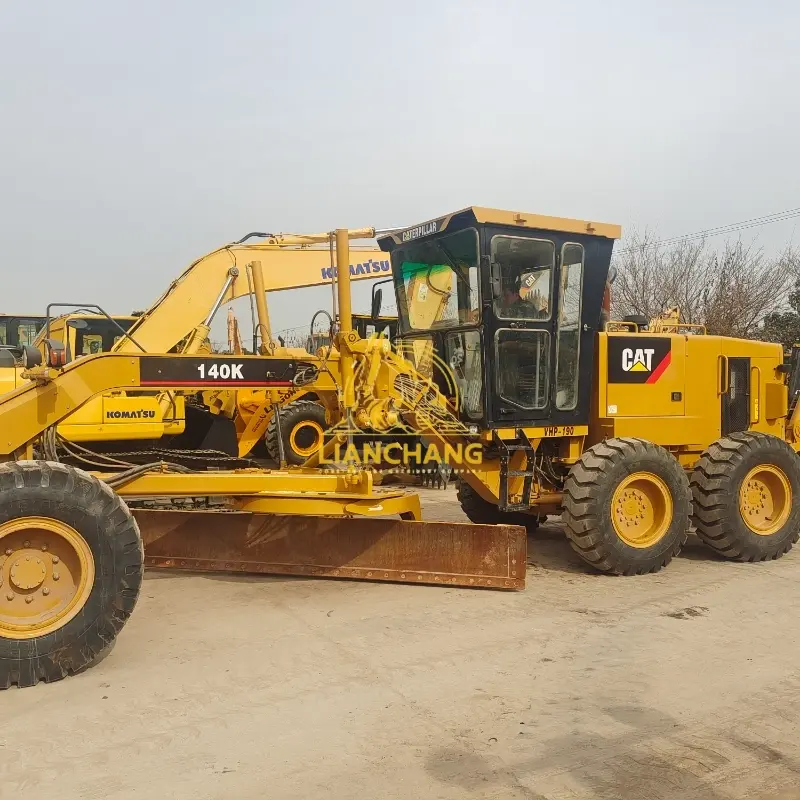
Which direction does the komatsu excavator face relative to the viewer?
to the viewer's right

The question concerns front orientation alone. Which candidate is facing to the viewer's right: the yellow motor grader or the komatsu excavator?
the komatsu excavator

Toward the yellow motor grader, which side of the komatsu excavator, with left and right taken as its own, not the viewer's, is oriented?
right

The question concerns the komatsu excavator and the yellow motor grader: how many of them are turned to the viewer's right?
1

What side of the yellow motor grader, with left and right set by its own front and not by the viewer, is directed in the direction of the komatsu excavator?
right

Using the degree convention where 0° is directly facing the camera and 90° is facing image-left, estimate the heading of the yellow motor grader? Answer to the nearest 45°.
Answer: approximately 45°
